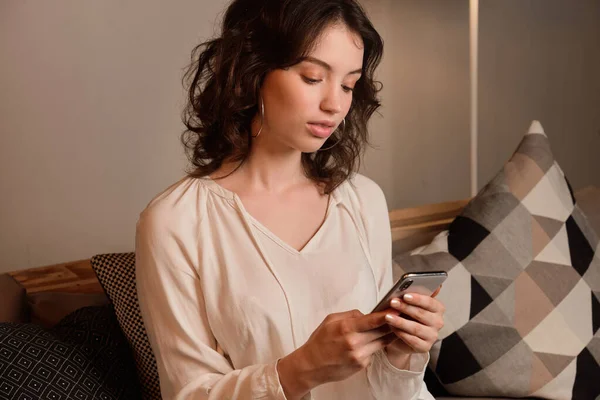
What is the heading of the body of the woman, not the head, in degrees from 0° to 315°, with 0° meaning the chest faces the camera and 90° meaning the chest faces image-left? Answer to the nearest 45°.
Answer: approximately 315°

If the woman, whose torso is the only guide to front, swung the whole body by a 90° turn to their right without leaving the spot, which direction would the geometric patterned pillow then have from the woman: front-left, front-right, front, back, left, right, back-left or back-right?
back
